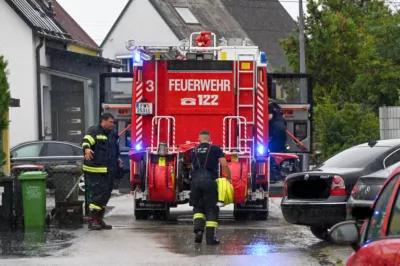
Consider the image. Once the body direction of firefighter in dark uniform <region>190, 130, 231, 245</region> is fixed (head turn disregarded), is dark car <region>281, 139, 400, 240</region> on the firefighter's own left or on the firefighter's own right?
on the firefighter's own right

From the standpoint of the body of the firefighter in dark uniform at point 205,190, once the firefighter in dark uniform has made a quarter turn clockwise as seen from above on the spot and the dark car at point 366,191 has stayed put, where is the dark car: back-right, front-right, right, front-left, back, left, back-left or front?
front-right

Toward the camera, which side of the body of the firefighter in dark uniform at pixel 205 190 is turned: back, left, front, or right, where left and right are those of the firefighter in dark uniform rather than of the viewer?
back

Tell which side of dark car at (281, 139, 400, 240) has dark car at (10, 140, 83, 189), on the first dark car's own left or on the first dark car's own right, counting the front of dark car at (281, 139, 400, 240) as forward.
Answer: on the first dark car's own left

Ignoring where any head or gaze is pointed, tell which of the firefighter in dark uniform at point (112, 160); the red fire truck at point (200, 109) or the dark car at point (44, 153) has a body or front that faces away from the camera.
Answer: the red fire truck

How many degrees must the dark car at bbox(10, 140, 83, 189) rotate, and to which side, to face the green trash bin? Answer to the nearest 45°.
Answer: approximately 90° to its left

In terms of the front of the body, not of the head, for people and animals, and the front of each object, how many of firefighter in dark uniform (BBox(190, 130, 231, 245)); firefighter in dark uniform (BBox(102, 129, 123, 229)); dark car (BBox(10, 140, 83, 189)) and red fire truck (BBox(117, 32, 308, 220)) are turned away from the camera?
2

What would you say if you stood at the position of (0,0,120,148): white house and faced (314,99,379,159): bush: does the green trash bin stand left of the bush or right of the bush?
right

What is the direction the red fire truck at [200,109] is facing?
away from the camera

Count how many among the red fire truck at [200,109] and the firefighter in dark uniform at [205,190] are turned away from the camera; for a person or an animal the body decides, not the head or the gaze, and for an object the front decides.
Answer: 2

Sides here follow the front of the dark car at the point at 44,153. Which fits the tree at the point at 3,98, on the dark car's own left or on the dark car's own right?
on the dark car's own left

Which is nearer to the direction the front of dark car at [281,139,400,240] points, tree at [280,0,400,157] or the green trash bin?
the tree
